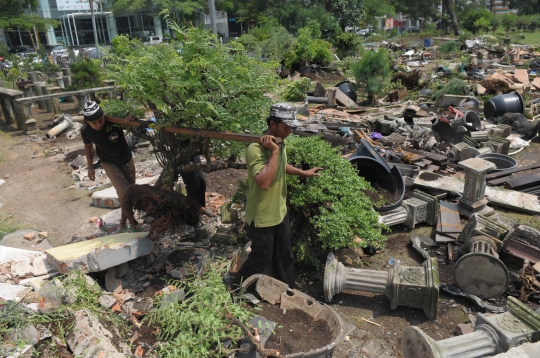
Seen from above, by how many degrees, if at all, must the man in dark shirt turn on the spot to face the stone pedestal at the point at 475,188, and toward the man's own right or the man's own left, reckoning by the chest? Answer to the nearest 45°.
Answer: approximately 45° to the man's own left

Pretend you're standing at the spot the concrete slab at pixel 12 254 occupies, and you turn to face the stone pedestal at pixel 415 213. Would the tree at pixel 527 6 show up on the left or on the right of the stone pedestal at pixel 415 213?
left

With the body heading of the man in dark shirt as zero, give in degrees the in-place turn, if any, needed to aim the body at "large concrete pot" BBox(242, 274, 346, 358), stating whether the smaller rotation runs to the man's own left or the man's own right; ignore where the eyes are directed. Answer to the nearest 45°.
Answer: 0° — they already face it

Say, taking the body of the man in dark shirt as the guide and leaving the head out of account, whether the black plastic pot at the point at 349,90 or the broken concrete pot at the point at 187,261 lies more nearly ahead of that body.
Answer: the broken concrete pot

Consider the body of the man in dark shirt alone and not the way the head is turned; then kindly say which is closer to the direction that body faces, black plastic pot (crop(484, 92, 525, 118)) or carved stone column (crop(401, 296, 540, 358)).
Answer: the carved stone column

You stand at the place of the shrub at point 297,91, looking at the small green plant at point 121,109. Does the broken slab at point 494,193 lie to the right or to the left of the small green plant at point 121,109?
left

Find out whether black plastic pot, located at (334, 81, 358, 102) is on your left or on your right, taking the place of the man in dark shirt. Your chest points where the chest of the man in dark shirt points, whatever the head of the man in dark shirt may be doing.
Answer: on your left

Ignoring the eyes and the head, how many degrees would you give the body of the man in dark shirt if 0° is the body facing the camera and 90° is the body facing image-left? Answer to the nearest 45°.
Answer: approximately 315°

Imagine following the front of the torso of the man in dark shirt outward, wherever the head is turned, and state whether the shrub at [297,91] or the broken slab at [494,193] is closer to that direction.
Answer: the broken slab

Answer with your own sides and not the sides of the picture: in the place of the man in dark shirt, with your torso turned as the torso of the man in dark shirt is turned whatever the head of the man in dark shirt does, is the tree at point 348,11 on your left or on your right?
on your left

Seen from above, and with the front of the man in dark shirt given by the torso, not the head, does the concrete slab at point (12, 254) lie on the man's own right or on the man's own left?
on the man's own right

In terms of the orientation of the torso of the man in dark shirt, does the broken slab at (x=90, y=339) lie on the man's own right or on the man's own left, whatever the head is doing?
on the man's own right
